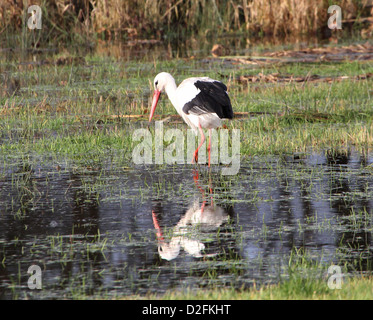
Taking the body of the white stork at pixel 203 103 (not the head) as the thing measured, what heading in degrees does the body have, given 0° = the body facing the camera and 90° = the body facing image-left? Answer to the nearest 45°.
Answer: approximately 90°
